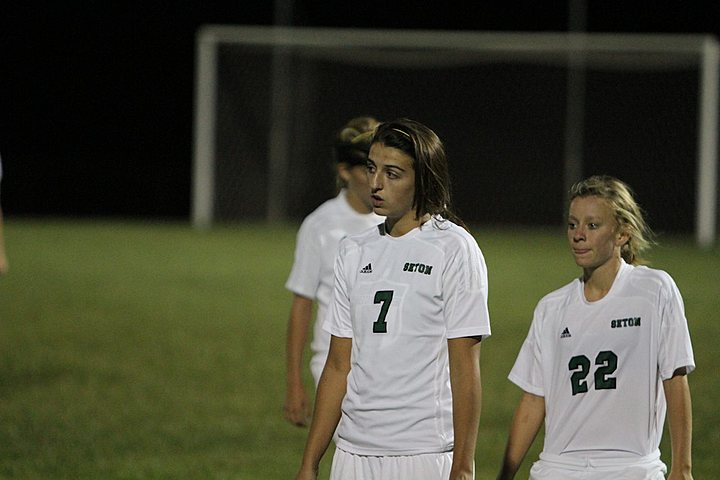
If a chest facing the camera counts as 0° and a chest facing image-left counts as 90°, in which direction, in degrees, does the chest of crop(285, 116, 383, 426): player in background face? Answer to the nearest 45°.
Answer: approximately 315°

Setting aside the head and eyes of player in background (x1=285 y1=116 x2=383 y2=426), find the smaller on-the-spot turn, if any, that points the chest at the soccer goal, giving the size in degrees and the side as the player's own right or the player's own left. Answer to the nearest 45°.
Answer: approximately 135° to the player's own left

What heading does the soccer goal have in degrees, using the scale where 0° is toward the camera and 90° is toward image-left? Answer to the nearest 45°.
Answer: approximately 0°

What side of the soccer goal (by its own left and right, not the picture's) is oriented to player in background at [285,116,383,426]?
front
